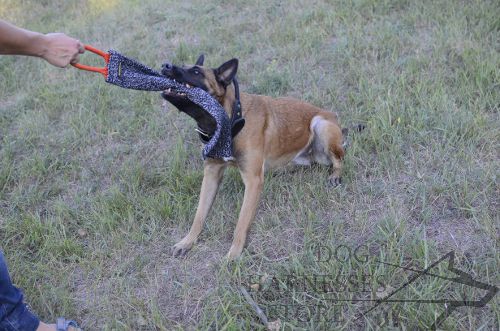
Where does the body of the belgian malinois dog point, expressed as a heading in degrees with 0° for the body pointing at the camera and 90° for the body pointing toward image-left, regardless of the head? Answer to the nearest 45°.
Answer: approximately 45°
